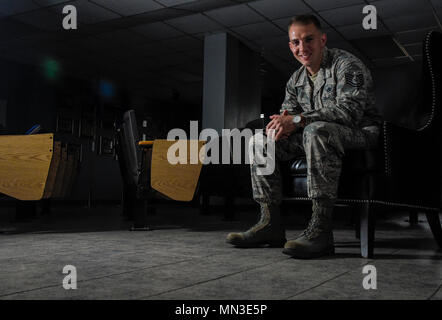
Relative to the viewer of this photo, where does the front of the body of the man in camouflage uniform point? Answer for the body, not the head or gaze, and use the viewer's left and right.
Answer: facing the viewer and to the left of the viewer
